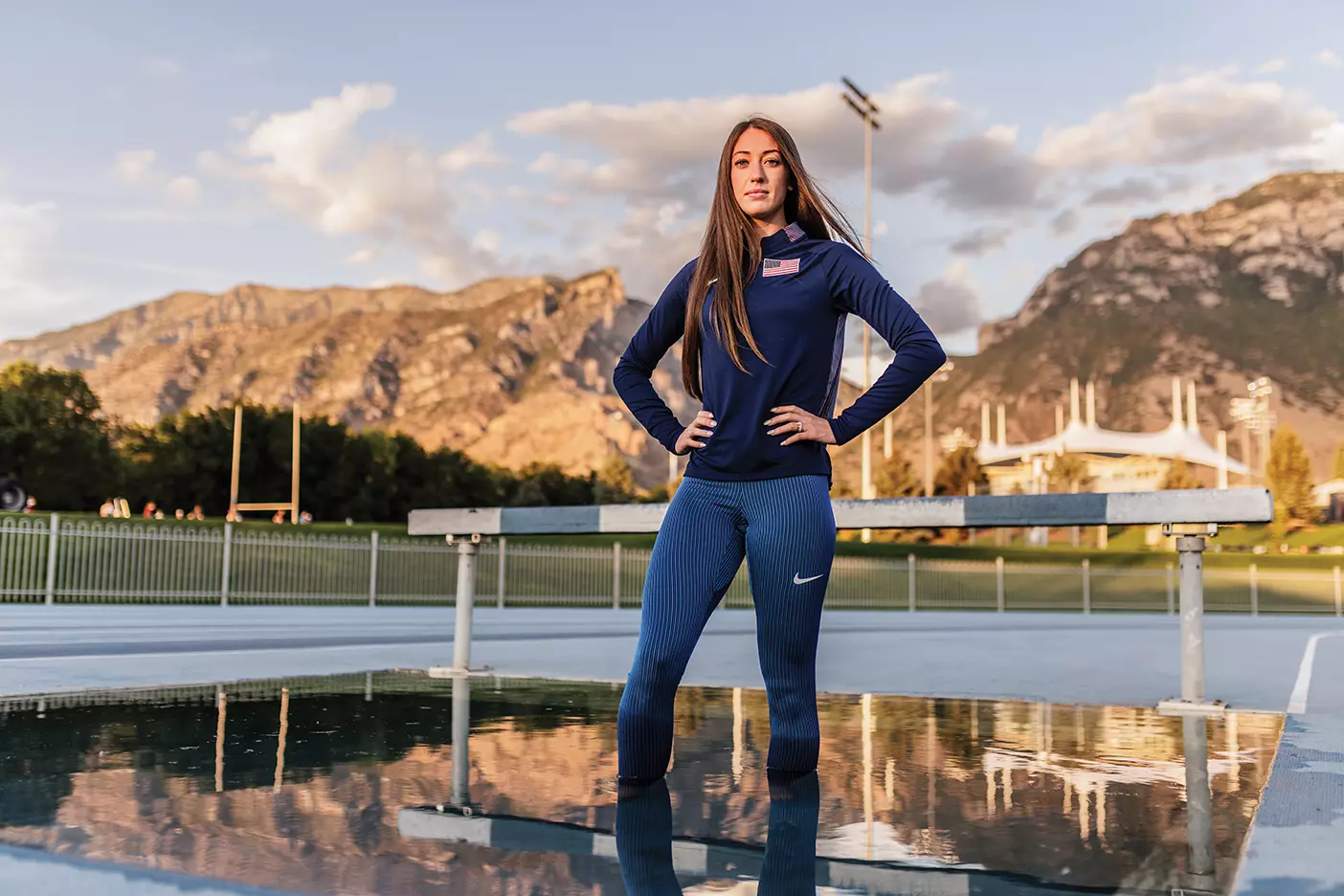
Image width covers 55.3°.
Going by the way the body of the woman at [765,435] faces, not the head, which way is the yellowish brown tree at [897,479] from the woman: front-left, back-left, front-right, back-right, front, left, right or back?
back

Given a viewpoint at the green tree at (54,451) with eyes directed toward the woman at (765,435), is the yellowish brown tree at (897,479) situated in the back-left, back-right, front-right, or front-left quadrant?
front-left

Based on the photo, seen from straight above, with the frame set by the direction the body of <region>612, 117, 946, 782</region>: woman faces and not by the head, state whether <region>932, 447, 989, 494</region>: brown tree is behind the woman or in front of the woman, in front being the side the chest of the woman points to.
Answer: behind

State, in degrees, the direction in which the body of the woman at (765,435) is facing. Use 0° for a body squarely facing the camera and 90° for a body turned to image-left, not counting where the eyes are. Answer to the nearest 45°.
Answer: approximately 0°

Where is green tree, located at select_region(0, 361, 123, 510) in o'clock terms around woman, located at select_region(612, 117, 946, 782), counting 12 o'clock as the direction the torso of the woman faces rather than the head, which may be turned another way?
The green tree is roughly at 5 o'clock from the woman.

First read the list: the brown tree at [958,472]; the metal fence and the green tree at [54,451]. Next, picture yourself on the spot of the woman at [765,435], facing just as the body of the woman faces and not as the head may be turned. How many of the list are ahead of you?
0

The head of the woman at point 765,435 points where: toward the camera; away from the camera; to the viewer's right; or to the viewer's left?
toward the camera

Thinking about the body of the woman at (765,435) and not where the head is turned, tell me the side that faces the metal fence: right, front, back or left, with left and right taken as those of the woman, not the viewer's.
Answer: back

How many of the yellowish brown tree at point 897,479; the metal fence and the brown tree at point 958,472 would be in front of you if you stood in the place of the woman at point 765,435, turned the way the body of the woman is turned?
0

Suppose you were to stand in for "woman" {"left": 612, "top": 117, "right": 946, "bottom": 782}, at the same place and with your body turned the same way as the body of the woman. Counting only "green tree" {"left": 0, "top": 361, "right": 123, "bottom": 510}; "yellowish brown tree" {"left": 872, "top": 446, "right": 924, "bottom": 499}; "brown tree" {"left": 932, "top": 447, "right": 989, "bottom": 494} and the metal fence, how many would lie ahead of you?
0

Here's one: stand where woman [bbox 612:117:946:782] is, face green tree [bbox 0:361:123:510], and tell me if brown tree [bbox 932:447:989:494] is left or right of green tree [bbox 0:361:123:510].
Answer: right
